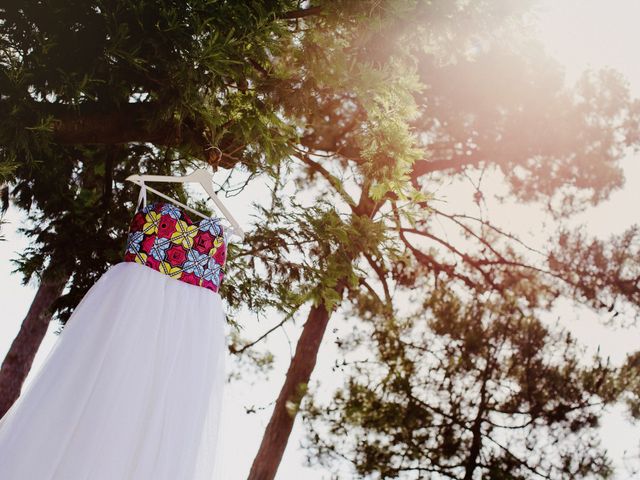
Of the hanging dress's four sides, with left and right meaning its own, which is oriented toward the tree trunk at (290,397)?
back

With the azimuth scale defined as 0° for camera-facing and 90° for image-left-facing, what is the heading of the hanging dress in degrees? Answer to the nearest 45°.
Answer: approximately 0°
